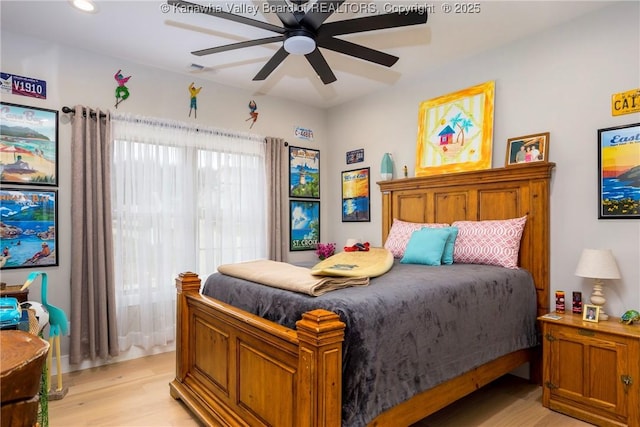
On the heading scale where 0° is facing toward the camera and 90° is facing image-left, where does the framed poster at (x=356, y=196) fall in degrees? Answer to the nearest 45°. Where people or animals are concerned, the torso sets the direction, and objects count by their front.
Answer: approximately 45°

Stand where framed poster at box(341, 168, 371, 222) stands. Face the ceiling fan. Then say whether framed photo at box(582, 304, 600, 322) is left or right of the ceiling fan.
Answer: left

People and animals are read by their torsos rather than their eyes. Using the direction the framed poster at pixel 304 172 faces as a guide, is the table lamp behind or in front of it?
in front

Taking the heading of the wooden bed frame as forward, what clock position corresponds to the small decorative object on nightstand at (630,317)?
The small decorative object on nightstand is roughly at 7 o'clock from the wooden bed frame.

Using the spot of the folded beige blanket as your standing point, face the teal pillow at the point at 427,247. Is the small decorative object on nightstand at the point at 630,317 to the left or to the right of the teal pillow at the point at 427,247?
right

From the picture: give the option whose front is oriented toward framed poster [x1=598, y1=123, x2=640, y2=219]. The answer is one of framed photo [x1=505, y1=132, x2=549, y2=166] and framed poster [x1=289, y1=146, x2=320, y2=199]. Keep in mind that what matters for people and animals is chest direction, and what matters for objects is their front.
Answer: framed poster [x1=289, y1=146, x2=320, y2=199]

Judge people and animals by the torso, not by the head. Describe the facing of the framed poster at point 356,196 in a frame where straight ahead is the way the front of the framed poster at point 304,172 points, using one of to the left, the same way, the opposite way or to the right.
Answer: to the right

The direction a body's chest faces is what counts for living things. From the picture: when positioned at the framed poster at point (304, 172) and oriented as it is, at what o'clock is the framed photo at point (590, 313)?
The framed photo is roughly at 12 o'clock from the framed poster.

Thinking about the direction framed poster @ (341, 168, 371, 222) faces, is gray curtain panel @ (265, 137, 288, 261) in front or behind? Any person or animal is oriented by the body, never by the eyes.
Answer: in front
